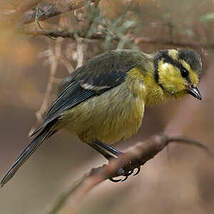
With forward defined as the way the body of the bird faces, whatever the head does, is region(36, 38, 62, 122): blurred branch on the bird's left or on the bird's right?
on the bird's left

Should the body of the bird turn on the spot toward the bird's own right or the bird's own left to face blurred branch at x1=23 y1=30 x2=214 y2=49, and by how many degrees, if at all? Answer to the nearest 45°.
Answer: approximately 45° to the bird's own left

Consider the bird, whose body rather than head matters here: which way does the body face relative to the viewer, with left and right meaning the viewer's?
facing to the right of the viewer
